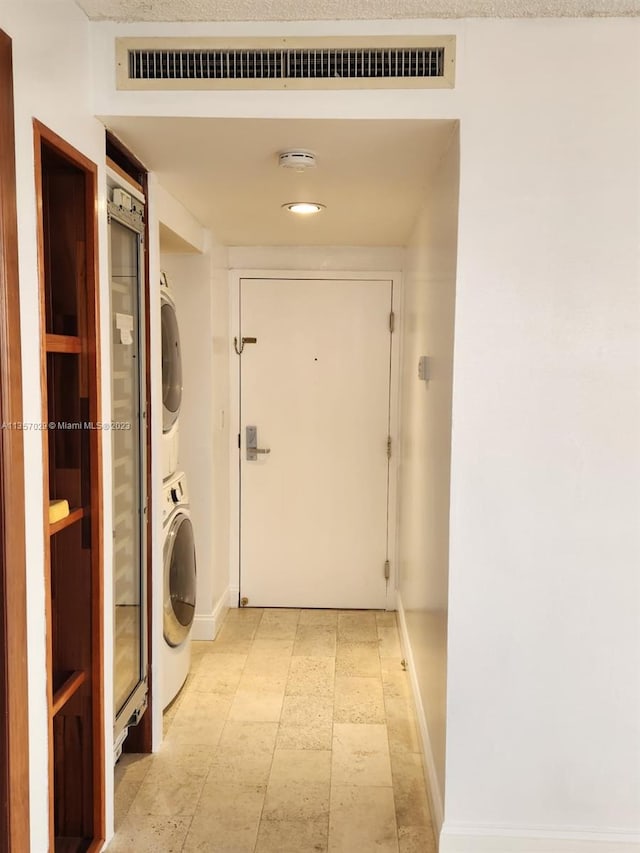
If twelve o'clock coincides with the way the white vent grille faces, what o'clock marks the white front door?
The white front door is roughly at 6 o'clock from the white vent grille.

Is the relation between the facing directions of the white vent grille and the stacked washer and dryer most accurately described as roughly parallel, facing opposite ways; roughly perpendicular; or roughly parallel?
roughly perpendicular

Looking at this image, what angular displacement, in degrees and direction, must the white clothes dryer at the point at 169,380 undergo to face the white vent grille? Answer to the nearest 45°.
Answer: approximately 90° to its right

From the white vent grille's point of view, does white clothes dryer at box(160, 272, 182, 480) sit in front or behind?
behind

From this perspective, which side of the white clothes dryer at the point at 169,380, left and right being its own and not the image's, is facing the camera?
right

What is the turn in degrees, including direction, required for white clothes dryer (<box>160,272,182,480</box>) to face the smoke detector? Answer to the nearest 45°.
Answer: approximately 45° to its right

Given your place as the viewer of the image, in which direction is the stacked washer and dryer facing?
facing to the right of the viewer

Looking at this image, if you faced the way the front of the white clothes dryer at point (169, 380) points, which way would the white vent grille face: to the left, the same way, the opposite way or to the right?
to the right

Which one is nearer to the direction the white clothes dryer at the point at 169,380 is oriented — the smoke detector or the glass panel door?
the smoke detector

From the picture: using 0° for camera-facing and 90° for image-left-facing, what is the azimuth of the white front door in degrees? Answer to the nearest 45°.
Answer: approximately 0°

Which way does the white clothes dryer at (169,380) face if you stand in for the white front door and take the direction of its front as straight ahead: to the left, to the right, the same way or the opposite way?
to the left
